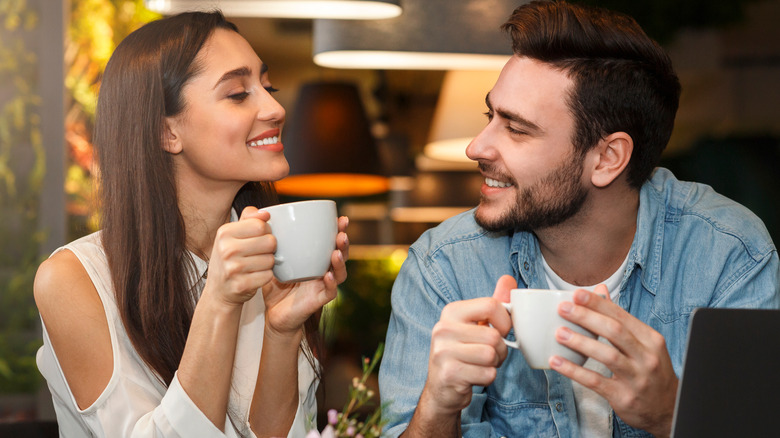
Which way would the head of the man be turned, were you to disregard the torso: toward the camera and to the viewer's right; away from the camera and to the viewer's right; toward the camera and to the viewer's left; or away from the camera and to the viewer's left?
toward the camera and to the viewer's left

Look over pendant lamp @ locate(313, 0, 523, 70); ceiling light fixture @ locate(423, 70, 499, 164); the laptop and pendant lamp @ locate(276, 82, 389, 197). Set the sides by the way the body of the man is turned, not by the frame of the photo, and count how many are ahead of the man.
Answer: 1

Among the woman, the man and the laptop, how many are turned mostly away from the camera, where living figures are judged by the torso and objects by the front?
1

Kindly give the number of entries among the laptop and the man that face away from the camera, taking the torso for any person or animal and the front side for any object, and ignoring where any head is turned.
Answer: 1

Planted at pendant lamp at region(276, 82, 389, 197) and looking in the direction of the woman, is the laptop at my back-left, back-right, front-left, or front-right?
front-left

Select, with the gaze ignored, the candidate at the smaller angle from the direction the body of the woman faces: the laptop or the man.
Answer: the laptop

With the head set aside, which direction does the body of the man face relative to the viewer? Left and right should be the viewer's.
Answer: facing the viewer

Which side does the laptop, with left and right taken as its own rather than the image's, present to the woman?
left

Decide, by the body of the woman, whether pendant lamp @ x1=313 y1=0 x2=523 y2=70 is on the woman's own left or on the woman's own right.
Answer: on the woman's own left

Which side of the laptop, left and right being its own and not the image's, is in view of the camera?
back

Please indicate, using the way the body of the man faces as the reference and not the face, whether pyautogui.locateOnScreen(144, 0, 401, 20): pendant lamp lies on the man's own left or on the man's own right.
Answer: on the man's own right

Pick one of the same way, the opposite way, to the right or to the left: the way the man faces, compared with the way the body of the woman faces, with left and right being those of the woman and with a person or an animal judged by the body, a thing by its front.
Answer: to the right

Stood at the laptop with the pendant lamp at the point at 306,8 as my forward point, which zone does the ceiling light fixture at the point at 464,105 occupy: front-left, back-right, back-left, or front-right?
front-right

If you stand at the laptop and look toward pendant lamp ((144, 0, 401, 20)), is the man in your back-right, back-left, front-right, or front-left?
front-right

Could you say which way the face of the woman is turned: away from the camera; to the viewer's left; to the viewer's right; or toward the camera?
to the viewer's right

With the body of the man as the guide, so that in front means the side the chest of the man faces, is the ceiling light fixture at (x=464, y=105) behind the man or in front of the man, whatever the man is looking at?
behind

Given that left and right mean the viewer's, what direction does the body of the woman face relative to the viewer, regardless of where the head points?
facing the viewer and to the right of the viewer

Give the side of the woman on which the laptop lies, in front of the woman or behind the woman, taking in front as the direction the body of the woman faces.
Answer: in front

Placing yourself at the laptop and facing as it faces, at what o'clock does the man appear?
The man is roughly at 11 o'clock from the laptop.
